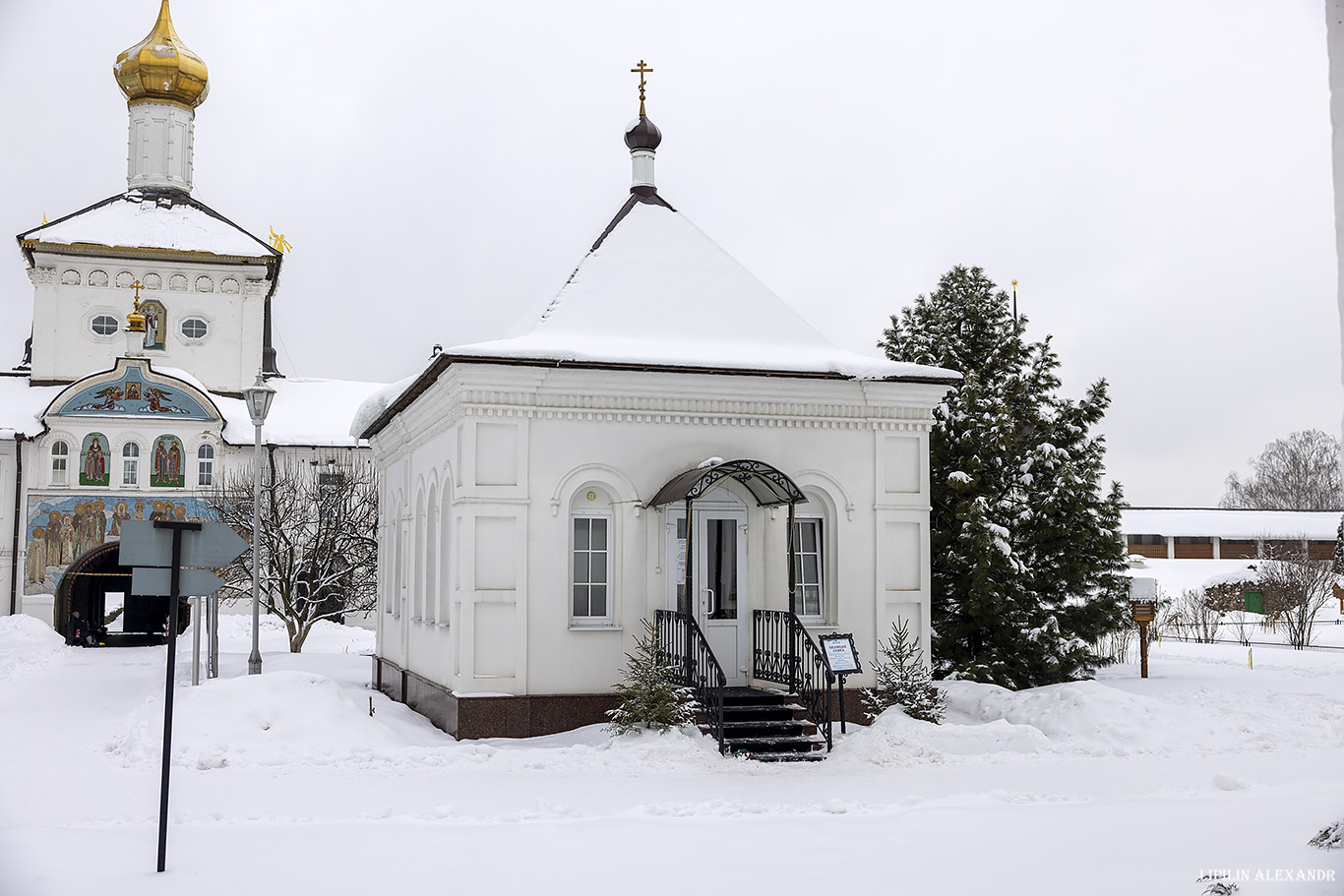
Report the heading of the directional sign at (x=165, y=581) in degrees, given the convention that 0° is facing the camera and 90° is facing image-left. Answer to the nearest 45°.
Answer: approximately 180°

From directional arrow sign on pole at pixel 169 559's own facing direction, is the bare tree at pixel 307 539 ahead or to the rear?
ahead

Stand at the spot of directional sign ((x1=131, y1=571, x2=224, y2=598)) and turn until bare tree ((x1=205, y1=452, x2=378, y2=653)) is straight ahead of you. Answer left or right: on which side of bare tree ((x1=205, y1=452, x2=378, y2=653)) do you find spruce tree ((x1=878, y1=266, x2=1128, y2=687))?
right

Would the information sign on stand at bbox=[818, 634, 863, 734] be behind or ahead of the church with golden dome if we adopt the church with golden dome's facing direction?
ahead

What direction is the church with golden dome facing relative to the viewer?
toward the camera

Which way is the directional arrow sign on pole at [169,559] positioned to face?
away from the camera

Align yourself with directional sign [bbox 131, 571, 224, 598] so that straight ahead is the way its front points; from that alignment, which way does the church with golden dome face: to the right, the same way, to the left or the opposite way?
the opposite way

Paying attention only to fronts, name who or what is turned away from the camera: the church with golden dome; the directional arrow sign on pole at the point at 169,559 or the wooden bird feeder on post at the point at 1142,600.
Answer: the directional arrow sign on pole at the point at 169,559

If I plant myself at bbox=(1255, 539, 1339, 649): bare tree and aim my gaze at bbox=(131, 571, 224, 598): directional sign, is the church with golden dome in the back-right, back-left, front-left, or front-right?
front-right

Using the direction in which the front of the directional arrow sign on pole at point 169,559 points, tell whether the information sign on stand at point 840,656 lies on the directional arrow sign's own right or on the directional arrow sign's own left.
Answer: on the directional arrow sign's own right
